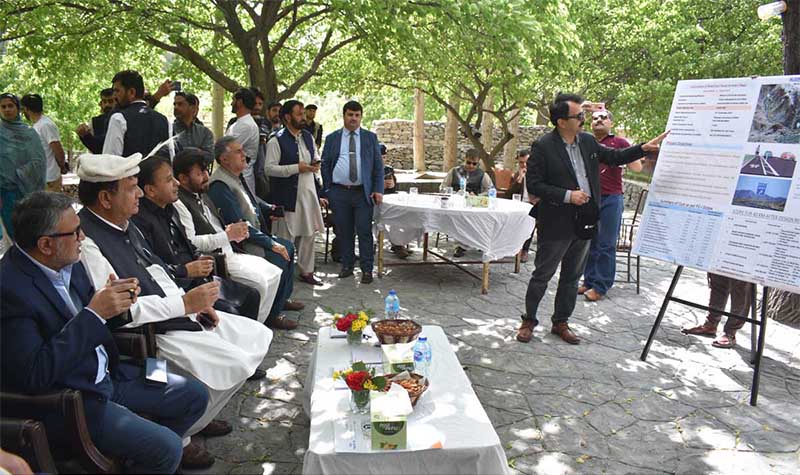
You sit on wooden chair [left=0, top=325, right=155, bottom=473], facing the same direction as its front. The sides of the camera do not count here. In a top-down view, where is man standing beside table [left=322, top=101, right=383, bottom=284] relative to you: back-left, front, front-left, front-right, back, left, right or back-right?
front-left

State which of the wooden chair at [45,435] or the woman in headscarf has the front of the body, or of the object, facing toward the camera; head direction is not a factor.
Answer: the woman in headscarf

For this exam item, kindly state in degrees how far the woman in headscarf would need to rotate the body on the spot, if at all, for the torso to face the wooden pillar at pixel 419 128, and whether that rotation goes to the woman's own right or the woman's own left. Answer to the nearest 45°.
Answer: approximately 135° to the woman's own left

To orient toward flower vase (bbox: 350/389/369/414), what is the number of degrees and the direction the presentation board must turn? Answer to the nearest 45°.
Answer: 0° — it already faces it

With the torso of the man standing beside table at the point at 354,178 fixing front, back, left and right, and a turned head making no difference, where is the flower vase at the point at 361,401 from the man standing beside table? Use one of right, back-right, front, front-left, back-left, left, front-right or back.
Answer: front

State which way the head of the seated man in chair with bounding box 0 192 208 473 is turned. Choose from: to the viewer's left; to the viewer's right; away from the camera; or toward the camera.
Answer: to the viewer's right

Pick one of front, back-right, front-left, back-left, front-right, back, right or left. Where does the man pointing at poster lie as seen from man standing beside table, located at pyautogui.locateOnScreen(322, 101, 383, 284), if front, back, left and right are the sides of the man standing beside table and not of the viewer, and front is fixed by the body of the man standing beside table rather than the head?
front-left

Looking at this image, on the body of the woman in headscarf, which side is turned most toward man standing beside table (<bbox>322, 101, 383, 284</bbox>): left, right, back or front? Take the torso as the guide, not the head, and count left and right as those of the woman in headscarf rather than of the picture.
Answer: left

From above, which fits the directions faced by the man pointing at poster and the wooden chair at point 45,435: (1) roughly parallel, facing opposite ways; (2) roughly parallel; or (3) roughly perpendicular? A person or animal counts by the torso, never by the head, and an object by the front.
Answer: roughly perpendicular

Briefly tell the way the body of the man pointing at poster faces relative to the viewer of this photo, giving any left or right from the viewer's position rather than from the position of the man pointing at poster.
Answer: facing the viewer and to the right of the viewer

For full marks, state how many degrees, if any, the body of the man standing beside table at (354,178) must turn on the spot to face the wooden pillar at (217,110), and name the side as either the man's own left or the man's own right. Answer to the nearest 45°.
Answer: approximately 180°

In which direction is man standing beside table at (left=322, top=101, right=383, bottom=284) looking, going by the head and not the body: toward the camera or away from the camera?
toward the camera

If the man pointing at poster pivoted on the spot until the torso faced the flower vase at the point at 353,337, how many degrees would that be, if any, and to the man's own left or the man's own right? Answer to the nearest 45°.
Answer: approximately 90° to the man's own right

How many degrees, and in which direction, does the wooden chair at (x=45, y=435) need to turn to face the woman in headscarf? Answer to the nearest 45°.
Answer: approximately 90° to its left

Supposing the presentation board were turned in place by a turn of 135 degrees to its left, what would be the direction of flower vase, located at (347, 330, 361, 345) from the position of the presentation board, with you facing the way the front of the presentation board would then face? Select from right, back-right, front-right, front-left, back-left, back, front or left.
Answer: back-right

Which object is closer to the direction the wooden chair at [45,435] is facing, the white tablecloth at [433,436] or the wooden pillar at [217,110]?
the white tablecloth

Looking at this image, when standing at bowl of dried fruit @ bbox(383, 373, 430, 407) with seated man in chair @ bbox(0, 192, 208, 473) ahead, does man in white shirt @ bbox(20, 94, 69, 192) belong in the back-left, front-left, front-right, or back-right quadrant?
front-right

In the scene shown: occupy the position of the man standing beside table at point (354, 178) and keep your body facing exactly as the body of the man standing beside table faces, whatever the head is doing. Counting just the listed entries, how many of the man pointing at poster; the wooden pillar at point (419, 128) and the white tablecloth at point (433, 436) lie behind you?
1

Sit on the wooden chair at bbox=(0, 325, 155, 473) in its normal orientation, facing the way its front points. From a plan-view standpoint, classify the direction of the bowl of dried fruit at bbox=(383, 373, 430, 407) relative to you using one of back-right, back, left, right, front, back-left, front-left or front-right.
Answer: front

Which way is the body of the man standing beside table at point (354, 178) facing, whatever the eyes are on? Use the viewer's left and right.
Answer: facing the viewer

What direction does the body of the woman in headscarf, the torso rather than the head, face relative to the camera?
toward the camera
